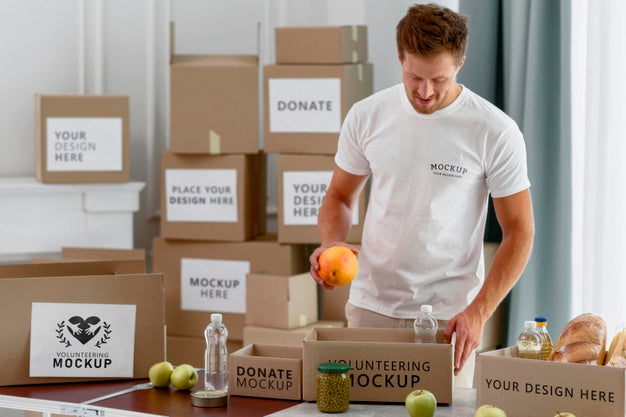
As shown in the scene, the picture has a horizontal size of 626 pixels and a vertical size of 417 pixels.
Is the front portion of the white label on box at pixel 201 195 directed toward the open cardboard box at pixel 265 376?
yes

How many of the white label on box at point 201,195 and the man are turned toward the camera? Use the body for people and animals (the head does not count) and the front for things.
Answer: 2

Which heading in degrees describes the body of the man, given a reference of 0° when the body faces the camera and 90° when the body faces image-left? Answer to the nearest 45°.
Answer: approximately 0°

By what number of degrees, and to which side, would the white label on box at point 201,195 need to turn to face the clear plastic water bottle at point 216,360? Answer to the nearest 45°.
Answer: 0° — it already faces it

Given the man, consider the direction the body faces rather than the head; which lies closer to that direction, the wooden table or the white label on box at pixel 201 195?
the wooden table

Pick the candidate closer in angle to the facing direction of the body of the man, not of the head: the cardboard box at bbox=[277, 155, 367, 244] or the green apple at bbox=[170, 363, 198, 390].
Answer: the green apple

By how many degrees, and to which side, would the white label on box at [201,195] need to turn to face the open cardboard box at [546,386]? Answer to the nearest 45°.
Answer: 0° — it already faces it

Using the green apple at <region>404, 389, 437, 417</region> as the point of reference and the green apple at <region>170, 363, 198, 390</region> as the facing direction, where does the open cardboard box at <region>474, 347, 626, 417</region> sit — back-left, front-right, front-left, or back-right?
back-right

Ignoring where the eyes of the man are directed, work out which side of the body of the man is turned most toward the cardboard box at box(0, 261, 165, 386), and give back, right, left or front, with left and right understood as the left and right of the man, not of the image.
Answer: right
